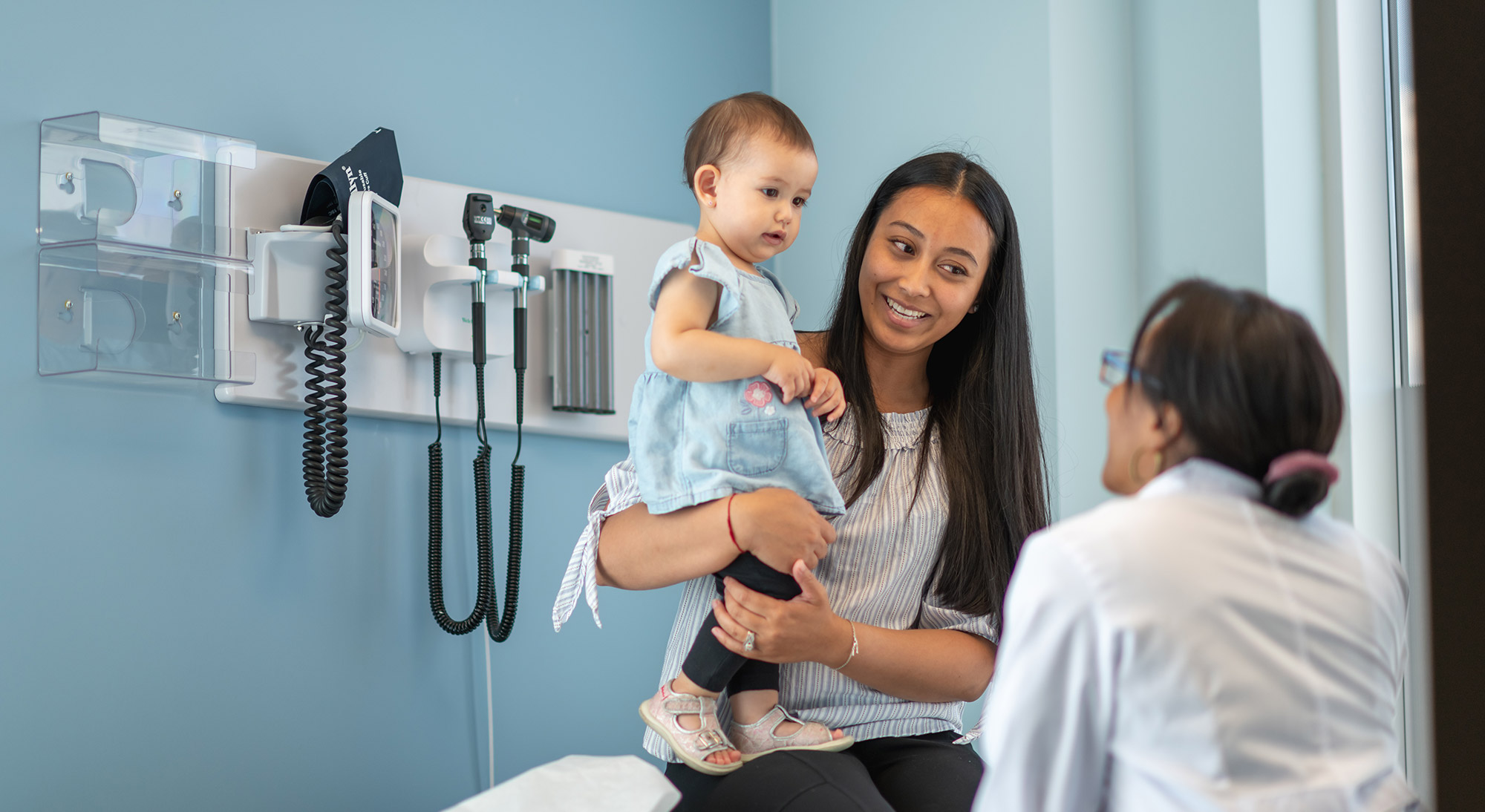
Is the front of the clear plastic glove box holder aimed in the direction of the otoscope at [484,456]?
no

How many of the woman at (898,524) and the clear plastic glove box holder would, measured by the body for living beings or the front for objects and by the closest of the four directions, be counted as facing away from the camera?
0

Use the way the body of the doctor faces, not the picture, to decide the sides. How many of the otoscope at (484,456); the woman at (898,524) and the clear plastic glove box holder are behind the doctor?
0

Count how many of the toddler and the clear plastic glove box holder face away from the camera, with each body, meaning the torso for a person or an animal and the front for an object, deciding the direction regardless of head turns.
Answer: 0

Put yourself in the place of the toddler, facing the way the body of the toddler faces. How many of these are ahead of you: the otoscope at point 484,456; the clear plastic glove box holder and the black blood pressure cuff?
0

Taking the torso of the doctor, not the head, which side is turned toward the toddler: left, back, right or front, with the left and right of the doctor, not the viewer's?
front

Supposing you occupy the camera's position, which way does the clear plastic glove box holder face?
facing the viewer and to the right of the viewer

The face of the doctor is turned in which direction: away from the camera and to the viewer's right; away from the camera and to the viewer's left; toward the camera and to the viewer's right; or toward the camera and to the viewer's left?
away from the camera and to the viewer's left

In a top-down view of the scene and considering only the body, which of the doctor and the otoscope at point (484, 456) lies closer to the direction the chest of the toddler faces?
the doctor

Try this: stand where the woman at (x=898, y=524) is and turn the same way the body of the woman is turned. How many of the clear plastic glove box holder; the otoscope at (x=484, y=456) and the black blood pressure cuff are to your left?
0

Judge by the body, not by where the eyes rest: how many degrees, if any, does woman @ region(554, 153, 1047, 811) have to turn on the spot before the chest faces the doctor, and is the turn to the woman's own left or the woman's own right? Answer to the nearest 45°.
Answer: approximately 45° to the woman's own left

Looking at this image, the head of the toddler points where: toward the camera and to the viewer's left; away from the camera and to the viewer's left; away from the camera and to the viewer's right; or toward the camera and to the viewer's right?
toward the camera and to the viewer's right

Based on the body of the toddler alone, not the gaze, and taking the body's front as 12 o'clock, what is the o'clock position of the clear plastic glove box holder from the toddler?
The clear plastic glove box holder is roughly at 5 o'clock from the toddler.

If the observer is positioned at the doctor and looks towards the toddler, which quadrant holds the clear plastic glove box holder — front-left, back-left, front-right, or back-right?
front-left
